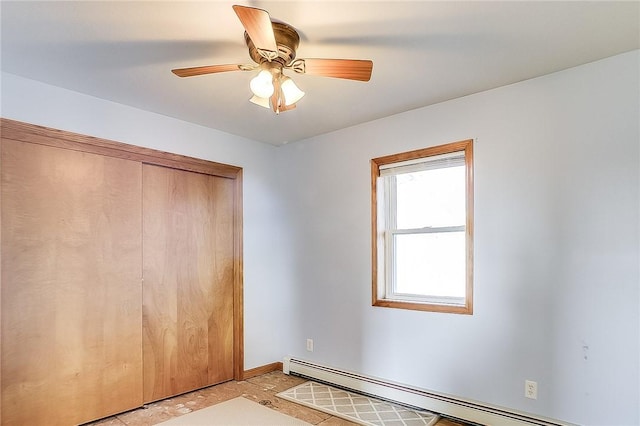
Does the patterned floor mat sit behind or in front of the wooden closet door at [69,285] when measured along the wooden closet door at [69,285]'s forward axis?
in front

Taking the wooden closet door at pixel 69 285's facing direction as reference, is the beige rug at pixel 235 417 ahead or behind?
ahead

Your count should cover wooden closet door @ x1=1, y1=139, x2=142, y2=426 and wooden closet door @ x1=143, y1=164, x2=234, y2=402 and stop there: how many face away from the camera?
0

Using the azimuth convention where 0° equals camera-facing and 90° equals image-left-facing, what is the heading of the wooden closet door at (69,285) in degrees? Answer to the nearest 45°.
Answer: approximately 315°

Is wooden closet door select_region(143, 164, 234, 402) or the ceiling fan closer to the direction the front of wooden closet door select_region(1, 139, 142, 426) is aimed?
the ceiling fan

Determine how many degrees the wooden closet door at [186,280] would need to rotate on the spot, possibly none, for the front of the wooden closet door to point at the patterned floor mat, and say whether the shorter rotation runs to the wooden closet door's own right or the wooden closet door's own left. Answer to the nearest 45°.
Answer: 0° — it already faces it

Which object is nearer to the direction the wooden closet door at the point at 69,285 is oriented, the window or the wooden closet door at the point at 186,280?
the window

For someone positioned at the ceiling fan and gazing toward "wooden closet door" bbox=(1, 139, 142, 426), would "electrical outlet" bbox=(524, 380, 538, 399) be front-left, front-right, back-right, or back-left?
back-right

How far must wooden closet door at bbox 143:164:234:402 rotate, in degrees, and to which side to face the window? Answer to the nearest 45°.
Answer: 0° — it already faces it

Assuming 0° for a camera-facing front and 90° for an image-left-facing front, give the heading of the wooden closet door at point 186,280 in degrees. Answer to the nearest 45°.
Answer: approximately 315°
